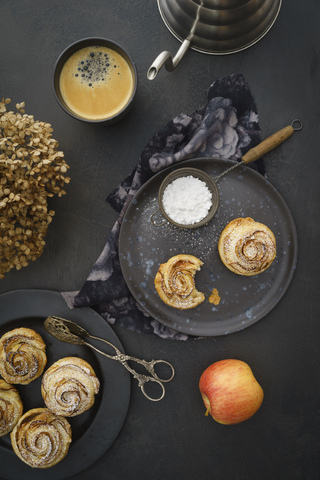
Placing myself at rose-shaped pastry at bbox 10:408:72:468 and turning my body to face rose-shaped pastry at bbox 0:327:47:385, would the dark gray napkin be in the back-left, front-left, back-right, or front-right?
front-right

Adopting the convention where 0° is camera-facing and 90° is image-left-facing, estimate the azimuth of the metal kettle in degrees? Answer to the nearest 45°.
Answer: approximately 45°
